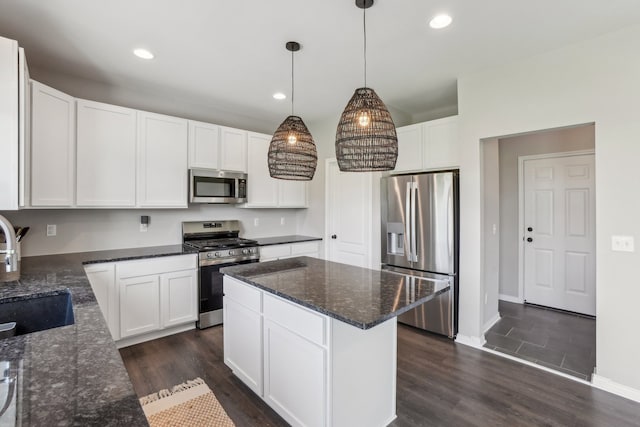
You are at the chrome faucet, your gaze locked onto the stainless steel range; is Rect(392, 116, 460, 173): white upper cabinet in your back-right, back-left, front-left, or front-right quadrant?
front-right

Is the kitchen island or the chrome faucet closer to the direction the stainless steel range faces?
the kitchen island

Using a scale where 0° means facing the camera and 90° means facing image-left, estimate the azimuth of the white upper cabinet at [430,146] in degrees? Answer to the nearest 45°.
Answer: approximately 45°

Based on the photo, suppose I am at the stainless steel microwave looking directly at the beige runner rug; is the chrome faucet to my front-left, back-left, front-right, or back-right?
front-right

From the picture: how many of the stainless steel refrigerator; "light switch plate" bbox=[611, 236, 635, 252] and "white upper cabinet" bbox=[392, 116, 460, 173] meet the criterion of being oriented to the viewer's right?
0

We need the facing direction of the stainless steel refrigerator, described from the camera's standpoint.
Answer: facing the viewer and to the left of the viewer

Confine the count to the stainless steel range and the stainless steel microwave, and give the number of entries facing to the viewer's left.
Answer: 0

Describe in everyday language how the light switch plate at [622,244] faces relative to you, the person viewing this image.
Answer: facing the viewer

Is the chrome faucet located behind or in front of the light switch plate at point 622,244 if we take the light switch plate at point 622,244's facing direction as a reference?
in front

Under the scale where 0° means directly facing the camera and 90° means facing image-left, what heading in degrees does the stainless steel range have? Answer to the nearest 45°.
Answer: approximately 315°

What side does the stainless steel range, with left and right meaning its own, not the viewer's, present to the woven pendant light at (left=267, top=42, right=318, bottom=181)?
front

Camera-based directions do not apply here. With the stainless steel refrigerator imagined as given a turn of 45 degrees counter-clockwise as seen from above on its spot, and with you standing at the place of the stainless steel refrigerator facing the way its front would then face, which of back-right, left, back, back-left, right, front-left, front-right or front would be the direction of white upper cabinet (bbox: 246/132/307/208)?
right

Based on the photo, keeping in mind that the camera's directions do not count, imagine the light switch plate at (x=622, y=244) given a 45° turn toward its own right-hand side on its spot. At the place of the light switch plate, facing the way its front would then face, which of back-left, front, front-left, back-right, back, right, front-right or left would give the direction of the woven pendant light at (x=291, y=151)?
front
